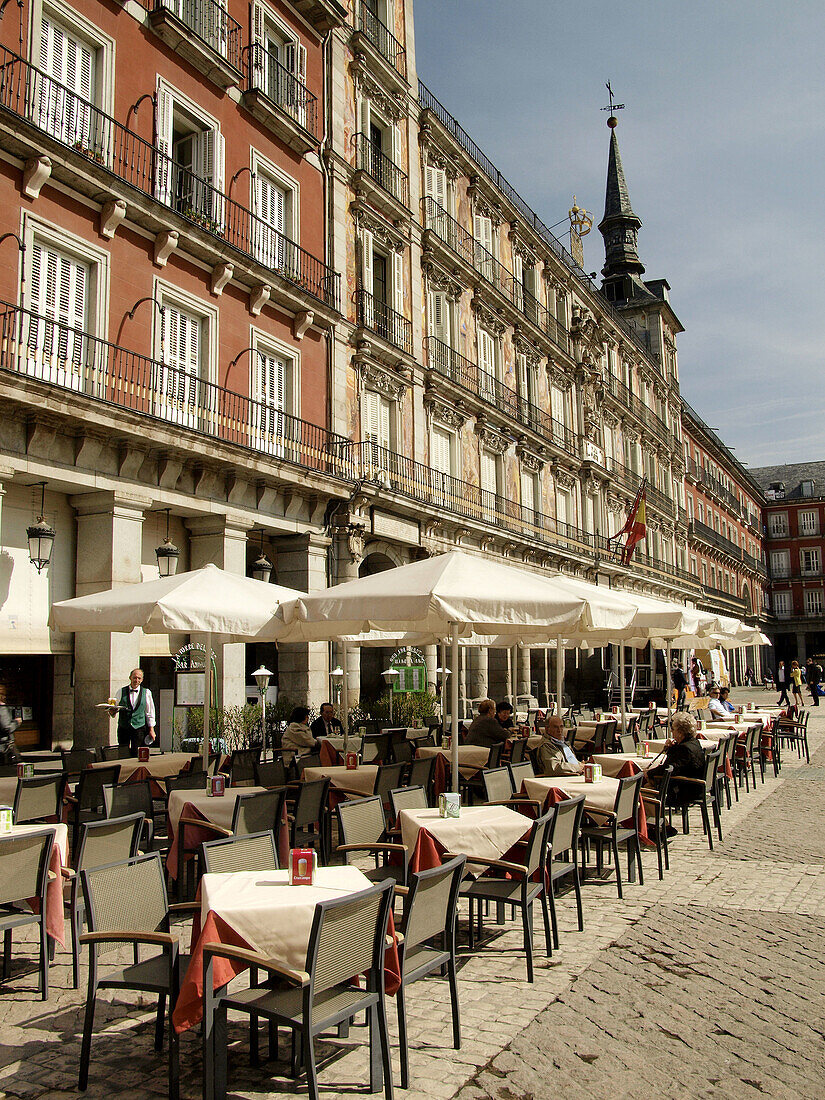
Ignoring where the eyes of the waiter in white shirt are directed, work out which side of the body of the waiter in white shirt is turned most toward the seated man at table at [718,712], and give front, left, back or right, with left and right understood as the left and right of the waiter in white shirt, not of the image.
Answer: left

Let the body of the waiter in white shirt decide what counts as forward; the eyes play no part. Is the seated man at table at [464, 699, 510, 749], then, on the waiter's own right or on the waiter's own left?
on the waiter's own left

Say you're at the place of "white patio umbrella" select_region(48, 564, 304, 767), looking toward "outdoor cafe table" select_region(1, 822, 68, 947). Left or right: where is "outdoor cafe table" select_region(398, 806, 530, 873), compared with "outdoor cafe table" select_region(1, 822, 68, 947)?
left

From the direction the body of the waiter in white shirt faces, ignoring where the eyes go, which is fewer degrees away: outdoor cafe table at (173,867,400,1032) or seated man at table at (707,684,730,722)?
the outdoor cafe table

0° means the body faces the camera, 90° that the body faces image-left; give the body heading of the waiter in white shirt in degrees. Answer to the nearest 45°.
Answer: approximately 0°

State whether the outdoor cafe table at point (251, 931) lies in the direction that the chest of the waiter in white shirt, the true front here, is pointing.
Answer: yes
